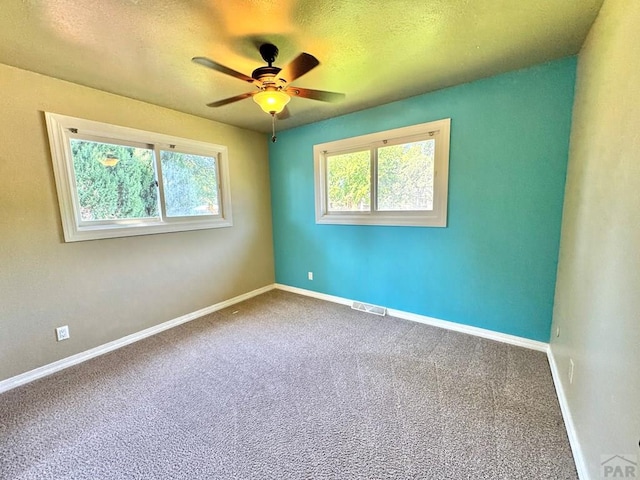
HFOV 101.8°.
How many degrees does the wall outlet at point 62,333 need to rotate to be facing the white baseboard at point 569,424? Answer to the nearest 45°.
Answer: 0° — it already faces it

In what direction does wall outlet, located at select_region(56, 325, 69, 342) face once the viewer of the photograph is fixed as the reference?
facing the viewer and to the right of the viewer

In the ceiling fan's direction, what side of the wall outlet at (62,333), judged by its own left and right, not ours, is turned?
front
